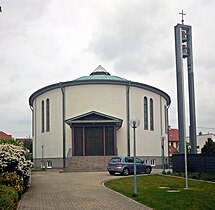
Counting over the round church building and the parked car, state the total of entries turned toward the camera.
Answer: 1

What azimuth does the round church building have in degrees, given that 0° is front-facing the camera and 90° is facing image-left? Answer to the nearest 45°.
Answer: approximately 0°

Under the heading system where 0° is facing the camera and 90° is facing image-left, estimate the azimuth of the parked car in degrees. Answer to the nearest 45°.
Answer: approximately 225°

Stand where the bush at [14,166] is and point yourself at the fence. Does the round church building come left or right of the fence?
left

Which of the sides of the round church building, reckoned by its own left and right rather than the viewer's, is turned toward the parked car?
front

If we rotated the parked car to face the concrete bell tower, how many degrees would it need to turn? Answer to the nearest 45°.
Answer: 0° — it already faces it

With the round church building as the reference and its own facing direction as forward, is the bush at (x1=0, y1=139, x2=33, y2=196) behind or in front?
in front
